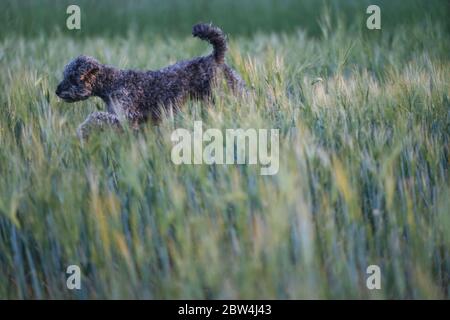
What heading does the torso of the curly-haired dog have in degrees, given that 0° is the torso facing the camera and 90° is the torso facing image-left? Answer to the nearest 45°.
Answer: approximately 90°
